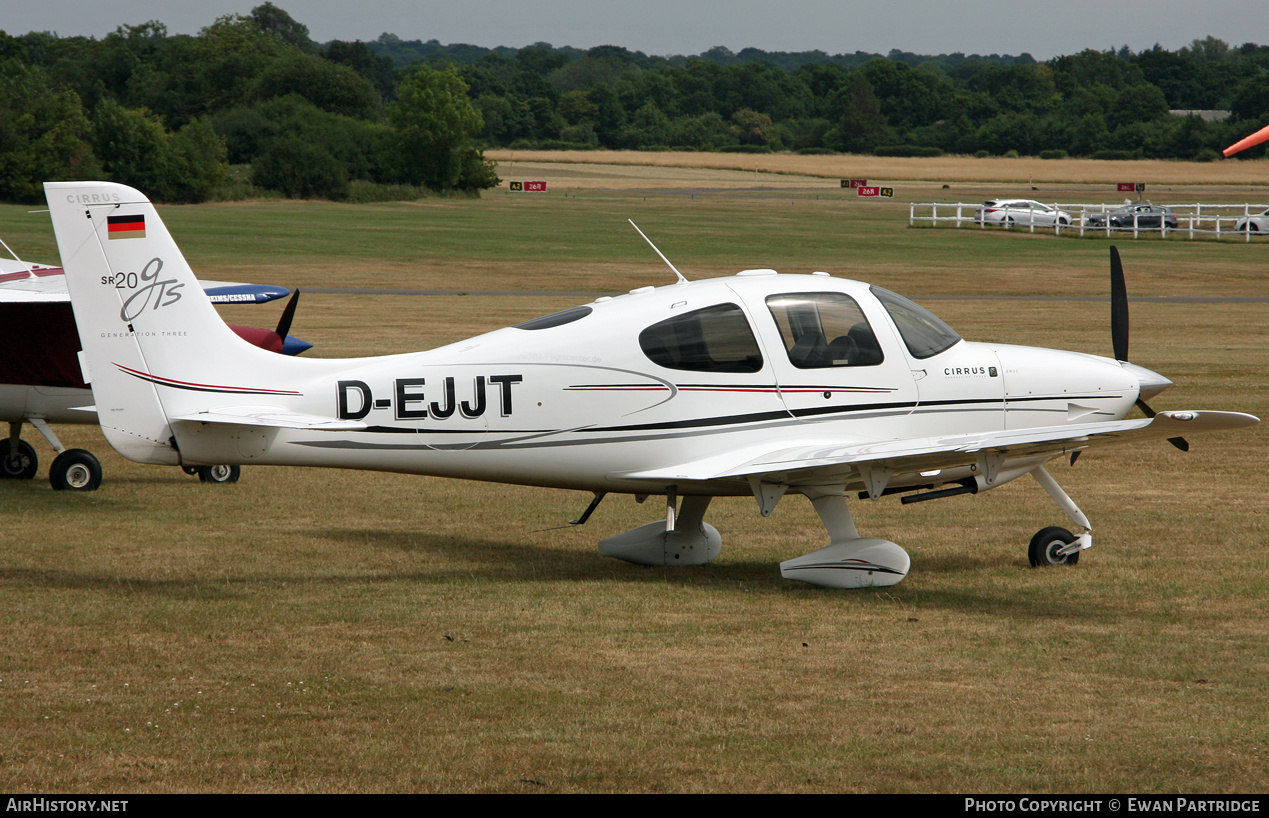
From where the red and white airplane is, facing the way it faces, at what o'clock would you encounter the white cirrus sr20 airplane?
The white cirrus sr20 airplane is roughly at 2 o'clock from the red and white airplane.

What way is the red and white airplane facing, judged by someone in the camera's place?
facing to the right of the viewer
